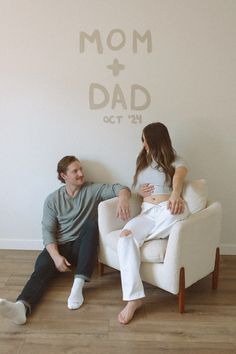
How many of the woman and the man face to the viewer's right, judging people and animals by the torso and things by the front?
0

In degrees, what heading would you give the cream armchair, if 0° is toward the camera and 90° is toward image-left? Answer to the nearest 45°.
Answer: approximately 45°

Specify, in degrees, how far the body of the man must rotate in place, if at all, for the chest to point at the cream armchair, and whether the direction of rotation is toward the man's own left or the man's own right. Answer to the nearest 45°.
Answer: approximately 45° to the man's own left

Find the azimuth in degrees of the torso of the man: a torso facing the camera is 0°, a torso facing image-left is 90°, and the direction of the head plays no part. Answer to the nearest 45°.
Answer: approximately 0°

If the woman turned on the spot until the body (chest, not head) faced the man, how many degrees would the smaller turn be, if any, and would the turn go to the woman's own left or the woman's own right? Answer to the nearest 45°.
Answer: approximately 45° to the woman's own right

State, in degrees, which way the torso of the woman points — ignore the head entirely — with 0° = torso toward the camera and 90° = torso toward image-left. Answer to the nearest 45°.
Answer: approximately 45°
